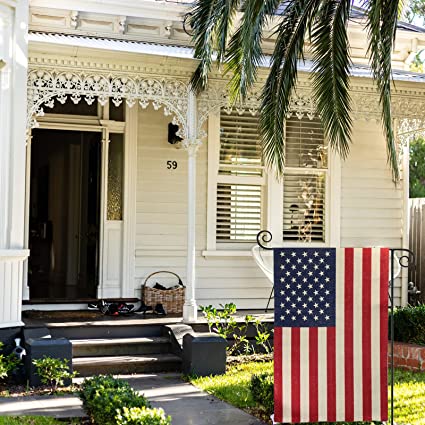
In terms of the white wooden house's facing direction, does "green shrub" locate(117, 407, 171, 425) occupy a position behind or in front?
in front

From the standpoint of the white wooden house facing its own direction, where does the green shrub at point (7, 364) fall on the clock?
The green shrub is roughly at 1 o'clock from the white wooden house.

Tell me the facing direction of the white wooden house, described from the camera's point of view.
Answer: facing the viewer

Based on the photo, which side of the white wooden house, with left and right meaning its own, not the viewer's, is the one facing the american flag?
front

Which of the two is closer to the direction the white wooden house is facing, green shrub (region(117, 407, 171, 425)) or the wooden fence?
the green shrub

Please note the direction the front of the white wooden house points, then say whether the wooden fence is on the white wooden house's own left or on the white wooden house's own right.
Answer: on the white wooden house's own left

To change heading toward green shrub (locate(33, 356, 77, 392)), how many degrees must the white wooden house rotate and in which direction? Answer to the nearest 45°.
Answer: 0° — it already faces it

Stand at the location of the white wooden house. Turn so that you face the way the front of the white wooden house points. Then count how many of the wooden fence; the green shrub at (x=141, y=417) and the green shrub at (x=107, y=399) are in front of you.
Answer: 2

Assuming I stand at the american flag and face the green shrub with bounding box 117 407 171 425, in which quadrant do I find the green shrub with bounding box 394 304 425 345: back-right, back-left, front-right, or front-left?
back-right

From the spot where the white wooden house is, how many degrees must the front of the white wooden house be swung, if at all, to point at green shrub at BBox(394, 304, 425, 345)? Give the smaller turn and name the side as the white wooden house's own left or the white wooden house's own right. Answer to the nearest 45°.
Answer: approximately 45° to the white wooden house's own left

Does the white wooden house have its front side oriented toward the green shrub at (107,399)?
yes

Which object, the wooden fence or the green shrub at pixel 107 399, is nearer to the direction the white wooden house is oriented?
the green shrub
